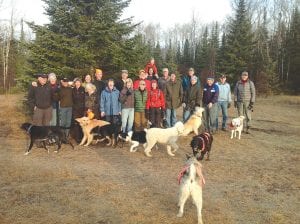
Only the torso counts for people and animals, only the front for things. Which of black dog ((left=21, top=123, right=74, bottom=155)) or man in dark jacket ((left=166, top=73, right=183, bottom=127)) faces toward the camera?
the man in dark jacket

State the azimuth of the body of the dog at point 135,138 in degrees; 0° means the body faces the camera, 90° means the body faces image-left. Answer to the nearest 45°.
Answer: approximately 90°

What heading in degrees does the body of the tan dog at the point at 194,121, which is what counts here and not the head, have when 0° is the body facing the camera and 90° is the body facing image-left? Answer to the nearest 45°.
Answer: approximately 270°

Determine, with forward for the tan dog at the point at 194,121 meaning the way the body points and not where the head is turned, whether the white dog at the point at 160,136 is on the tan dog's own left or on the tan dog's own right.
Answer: on the tan dog's own right

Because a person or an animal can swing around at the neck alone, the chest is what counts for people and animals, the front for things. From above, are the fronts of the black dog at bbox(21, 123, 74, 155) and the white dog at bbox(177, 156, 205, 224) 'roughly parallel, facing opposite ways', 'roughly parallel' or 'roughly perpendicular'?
roughly perpendicular

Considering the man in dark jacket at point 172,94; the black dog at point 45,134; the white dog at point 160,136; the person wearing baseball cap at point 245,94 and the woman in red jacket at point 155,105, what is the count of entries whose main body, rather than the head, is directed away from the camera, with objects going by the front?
0

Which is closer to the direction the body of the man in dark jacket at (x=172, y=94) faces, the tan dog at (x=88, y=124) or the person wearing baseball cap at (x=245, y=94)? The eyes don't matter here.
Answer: the tan dog

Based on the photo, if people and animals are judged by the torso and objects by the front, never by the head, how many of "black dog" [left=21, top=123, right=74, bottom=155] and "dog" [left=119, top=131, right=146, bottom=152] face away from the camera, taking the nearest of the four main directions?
0

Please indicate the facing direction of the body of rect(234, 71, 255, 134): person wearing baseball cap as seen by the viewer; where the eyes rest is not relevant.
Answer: toward the camera

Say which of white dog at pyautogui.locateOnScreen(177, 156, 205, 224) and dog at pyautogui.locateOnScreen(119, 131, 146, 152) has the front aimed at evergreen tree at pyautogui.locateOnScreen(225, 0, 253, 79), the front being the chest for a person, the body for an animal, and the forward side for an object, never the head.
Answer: the white dog

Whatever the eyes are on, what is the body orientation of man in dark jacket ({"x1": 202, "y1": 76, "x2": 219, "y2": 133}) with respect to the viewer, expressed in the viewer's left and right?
facing the viewer
